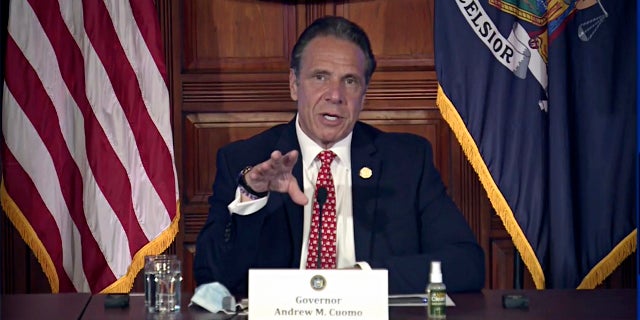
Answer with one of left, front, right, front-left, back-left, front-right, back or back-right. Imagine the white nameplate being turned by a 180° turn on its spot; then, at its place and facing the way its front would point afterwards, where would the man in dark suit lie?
front

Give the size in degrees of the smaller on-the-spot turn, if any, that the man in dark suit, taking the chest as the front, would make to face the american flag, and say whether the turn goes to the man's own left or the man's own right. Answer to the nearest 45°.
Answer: approximately 90° to the man's own right

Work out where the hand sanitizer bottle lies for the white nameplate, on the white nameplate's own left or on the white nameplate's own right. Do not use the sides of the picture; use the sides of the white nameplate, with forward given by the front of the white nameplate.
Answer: on the white nameplate's own left

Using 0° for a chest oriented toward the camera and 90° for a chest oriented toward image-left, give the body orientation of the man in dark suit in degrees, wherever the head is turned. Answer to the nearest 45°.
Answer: approximately 0°

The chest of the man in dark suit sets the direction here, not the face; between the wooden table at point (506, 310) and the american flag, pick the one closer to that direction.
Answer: the wooden table
